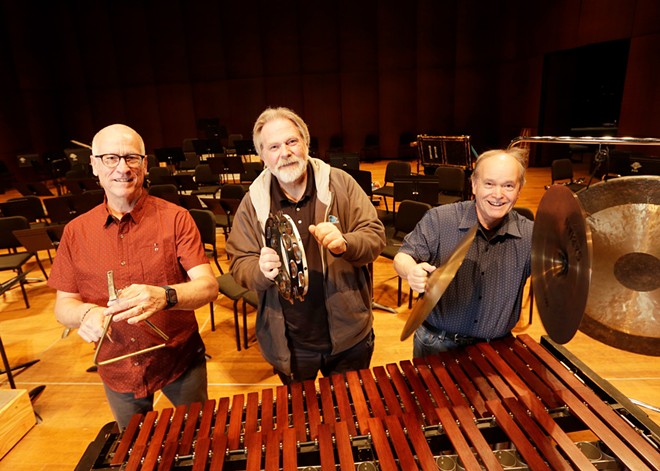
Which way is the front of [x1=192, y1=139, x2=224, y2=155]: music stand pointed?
away from the camera

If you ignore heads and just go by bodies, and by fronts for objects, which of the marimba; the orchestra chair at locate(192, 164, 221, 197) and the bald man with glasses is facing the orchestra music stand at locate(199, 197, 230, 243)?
the orchestra chair at locate(192, 164, 221, 197)

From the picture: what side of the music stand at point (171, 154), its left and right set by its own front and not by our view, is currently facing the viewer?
back

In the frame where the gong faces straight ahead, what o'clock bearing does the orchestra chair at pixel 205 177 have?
The orchestra chair is roughly at 4 o'clock from the gong.

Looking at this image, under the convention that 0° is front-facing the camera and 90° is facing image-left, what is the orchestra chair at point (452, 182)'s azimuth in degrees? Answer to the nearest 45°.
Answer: approximately 45°

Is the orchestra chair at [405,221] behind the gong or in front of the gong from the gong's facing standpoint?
behind

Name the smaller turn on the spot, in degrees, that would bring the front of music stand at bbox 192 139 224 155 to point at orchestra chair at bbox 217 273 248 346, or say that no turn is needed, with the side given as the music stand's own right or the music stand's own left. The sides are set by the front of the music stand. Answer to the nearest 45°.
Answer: approximately 180°
